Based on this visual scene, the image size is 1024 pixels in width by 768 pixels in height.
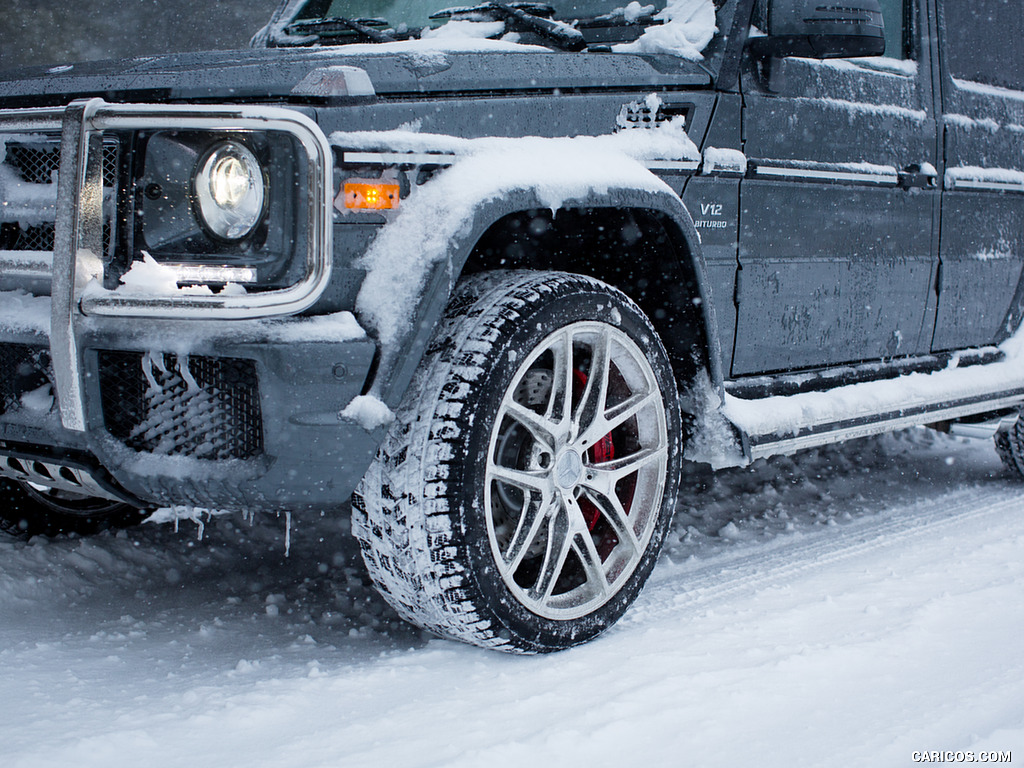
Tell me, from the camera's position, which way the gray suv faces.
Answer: facing the viewer and to the left of the viewer
